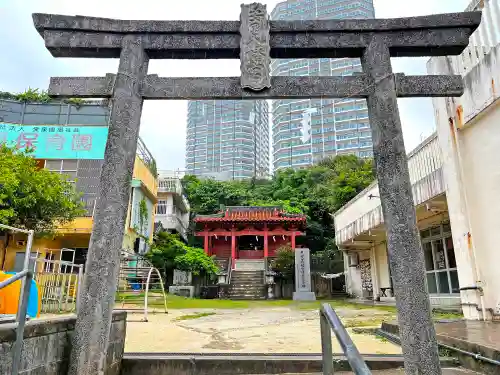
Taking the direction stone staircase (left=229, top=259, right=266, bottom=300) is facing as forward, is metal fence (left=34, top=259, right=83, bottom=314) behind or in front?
in front

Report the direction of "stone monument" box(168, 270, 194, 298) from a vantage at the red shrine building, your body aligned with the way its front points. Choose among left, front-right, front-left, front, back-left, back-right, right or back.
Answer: front-right

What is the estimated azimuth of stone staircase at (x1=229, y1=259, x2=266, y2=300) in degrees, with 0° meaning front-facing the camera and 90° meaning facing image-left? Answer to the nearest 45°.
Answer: approximately 0°

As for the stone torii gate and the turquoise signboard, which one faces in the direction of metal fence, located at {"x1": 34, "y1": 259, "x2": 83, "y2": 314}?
the turquoise signboard

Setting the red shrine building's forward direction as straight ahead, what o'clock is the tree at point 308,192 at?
The tree is roughly at 7 o'clock from the red shrine building.

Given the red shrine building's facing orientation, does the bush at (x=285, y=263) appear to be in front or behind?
in front

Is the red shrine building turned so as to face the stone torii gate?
yes

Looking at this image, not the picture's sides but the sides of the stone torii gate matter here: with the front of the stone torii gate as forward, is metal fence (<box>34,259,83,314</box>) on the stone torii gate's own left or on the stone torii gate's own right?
on the stone torii gate's own right

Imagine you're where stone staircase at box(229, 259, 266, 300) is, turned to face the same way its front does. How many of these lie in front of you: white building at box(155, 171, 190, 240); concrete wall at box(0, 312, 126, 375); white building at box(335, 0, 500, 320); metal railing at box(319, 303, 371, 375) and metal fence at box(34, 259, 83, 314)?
4

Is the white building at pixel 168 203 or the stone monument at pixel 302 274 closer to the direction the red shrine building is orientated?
the stone monument

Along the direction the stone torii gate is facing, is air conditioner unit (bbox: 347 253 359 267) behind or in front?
behind

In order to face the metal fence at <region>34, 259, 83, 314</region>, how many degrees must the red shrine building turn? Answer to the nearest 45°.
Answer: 0° — it already faces it

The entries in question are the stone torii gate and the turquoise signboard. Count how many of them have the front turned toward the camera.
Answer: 2

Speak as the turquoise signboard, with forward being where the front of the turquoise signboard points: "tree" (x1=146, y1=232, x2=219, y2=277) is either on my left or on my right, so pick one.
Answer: on my left

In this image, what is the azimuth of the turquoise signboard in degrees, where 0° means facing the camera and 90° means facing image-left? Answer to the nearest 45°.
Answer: approximately 0°
